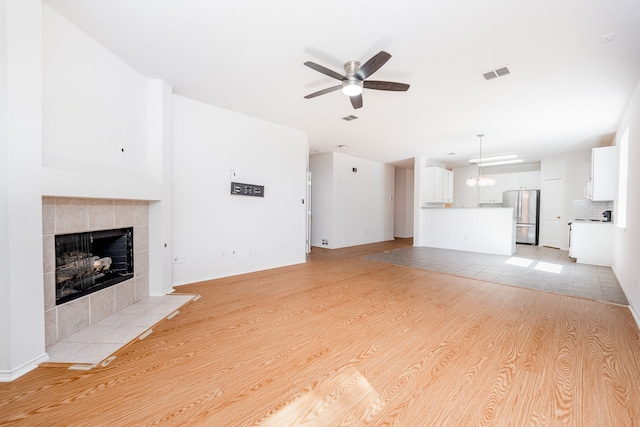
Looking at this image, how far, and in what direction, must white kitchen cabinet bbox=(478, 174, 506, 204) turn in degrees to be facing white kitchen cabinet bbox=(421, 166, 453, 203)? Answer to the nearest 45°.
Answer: approximately 45° to its right

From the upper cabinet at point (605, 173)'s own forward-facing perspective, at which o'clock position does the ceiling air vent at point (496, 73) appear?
The ceiling air vent is roughly at 11 o'clock from the upper cabinet.

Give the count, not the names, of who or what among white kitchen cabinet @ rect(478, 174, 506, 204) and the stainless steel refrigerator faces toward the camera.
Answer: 2

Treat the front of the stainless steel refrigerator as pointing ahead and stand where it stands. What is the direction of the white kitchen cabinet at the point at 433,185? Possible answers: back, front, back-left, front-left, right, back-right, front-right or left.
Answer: front-right

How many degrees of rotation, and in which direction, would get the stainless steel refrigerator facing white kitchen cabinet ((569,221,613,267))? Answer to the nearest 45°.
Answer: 0° — it already faces it

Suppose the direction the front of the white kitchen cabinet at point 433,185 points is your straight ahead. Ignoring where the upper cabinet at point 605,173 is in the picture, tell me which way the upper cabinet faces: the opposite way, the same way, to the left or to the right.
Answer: to the right

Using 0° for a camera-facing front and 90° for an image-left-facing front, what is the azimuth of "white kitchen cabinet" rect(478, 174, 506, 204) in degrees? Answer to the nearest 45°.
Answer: approximately 0°
